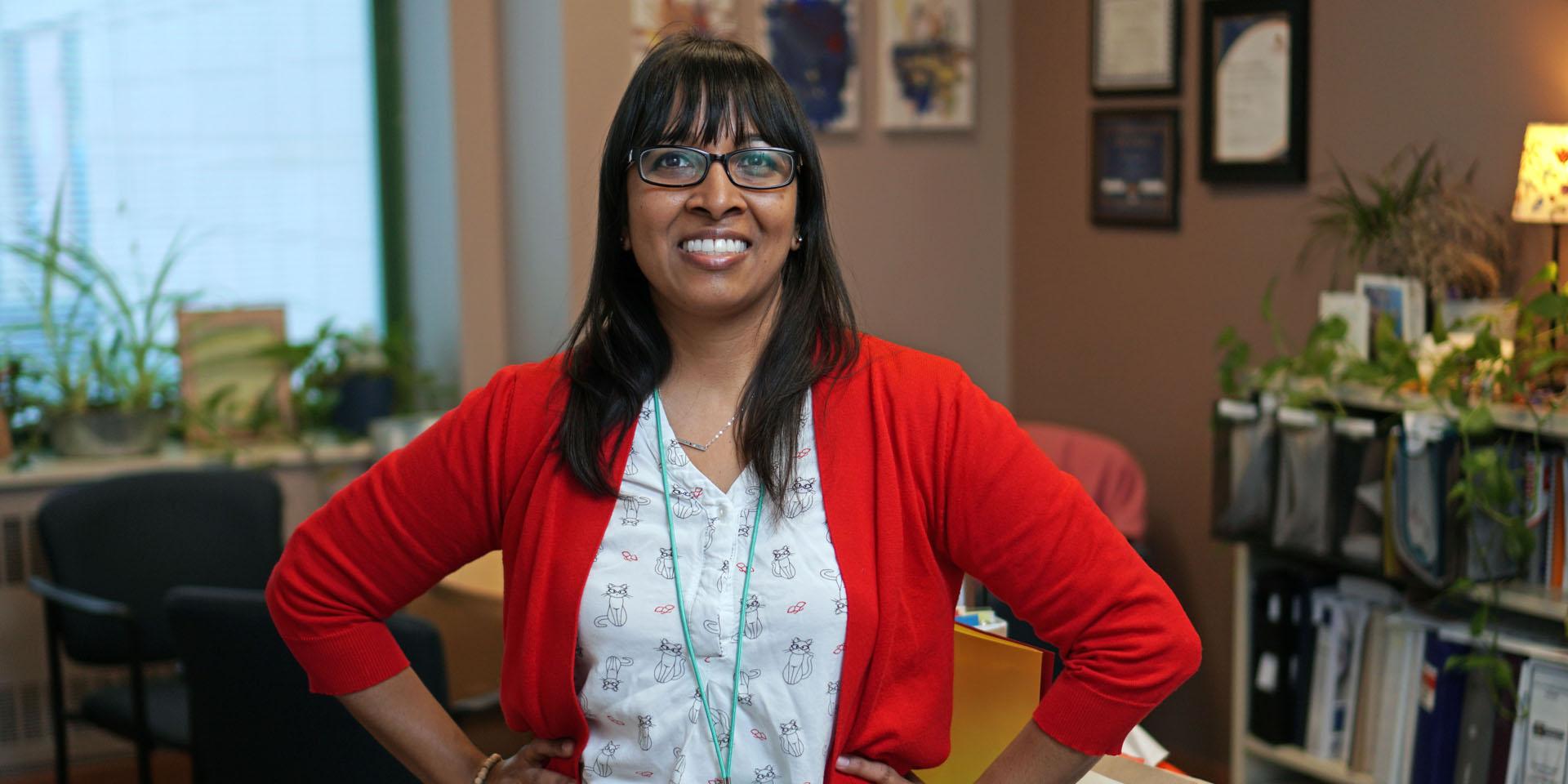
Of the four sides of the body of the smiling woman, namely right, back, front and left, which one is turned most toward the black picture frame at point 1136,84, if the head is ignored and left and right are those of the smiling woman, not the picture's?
back

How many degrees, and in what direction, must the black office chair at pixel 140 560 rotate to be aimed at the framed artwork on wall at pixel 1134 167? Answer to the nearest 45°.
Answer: approximately 45° to its left

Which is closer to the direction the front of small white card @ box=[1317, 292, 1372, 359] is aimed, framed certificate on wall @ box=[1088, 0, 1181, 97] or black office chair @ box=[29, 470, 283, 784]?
the black office chair

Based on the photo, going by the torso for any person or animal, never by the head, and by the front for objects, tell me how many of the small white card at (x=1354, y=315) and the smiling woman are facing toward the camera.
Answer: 2

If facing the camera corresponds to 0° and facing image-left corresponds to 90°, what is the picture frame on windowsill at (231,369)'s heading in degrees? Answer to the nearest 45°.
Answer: approximately 0°

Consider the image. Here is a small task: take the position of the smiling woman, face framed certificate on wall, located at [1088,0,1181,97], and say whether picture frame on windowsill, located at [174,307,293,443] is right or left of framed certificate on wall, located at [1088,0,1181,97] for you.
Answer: left

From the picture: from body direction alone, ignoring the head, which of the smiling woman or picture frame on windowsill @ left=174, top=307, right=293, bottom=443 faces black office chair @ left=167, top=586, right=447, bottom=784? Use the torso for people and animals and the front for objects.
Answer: the picture frame on windowsill

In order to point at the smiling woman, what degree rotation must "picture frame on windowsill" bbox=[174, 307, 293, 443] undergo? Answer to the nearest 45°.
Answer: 0° — it already faces them

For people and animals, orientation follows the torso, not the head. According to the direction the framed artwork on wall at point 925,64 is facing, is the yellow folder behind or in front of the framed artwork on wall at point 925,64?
in front

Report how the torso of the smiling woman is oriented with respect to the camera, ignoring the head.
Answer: toward the camera

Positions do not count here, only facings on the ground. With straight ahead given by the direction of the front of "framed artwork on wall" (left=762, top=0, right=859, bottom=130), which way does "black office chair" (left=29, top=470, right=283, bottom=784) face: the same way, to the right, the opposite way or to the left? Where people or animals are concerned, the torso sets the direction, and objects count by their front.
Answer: to the left

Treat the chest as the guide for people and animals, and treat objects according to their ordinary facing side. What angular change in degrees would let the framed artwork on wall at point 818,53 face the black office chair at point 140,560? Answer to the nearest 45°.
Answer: approximately 45° to its right

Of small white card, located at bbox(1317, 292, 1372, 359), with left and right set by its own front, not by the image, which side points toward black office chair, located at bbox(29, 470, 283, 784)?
right

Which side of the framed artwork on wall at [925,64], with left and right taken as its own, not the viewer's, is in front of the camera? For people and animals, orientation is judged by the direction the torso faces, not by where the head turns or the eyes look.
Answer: front
